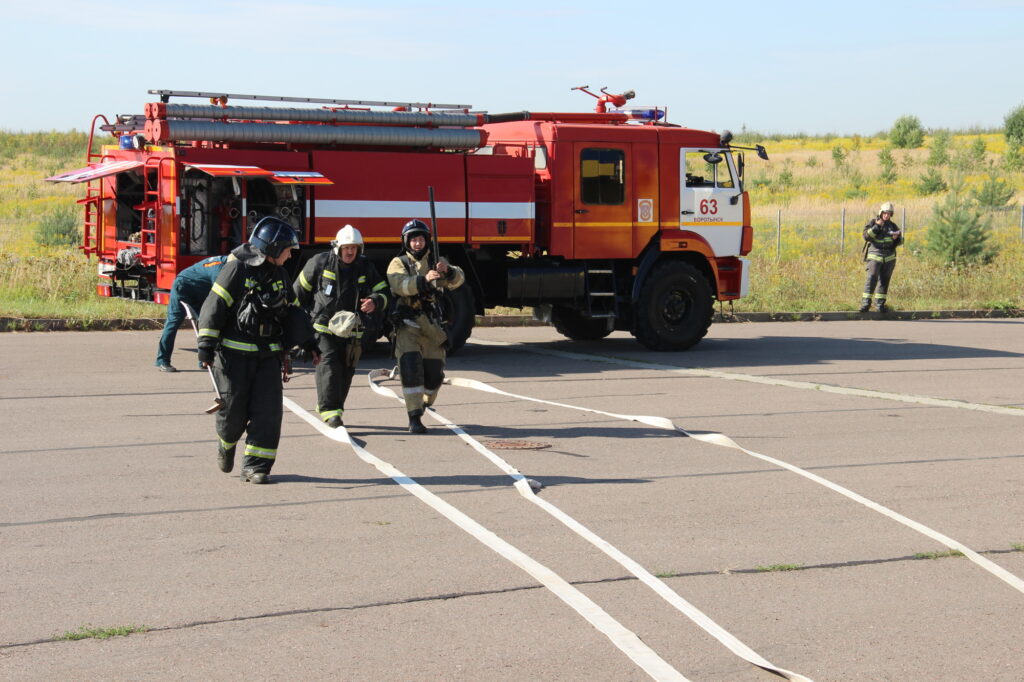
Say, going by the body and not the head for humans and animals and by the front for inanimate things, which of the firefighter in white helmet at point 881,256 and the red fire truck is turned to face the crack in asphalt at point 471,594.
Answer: the firefighter in white helmet

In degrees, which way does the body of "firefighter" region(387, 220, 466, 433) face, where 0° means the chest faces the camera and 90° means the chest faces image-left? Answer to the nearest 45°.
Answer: approximately 0°

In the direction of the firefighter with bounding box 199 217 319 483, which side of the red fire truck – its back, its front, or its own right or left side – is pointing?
right

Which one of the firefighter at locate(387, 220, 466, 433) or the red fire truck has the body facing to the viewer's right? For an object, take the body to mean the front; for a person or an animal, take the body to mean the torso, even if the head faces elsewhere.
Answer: the red fire truck

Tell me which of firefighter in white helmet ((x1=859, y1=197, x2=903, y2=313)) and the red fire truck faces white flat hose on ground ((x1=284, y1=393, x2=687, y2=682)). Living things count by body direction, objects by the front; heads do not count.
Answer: the firefighter in white helmet

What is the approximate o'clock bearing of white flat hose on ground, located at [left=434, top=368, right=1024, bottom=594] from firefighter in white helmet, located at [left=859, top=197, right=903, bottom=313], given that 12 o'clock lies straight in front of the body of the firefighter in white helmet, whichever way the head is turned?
The white flat hose on ground is roughly at 12 o'clock from the firefighter in white helmet.

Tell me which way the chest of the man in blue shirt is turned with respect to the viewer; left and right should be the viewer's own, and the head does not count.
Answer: facing to the right of the viewer

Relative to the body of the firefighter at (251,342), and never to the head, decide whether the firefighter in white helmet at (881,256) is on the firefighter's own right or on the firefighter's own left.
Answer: on the firefighter's own left

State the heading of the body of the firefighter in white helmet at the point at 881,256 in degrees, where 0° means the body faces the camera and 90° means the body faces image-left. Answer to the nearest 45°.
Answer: approximately 0°

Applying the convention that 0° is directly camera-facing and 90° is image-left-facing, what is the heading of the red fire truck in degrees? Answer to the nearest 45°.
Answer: approximately 270°

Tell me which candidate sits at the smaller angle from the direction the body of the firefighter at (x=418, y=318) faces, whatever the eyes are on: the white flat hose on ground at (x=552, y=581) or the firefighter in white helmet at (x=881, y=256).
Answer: the white flat hose on ground
